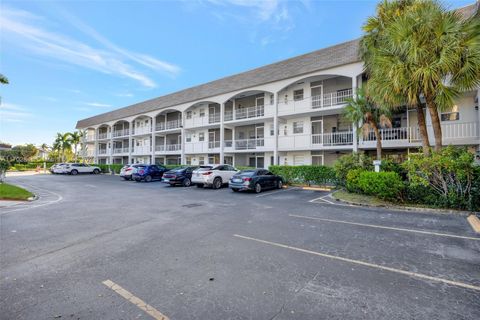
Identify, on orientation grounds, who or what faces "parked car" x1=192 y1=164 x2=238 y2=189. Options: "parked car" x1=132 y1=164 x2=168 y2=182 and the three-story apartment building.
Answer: the three-story apartment building

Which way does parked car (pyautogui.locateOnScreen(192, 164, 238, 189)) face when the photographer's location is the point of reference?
facing away from the viewer and to the right of the viewer

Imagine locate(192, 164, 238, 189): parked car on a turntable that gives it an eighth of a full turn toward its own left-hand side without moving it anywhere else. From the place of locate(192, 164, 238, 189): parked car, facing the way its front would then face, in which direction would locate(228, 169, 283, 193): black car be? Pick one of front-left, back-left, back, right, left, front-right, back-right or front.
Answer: back-right

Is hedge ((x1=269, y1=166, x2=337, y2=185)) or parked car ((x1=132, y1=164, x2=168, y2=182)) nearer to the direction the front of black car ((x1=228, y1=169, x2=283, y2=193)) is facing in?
the hedge

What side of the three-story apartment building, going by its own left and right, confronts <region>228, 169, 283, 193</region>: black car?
front

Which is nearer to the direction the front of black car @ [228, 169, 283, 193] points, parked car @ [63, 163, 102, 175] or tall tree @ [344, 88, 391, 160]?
the tall tree

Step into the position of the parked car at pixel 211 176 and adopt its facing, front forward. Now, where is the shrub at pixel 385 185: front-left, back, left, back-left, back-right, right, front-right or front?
right

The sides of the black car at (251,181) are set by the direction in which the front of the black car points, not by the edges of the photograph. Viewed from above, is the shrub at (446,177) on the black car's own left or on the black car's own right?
on the black car's own right

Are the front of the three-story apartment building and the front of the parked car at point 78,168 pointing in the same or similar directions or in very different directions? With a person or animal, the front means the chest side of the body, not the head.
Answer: very different directions

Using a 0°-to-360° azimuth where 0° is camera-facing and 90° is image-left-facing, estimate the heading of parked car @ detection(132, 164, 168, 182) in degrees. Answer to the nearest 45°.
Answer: approximately 225°

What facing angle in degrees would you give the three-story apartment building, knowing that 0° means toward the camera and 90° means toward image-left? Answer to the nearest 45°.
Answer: approximately 45°

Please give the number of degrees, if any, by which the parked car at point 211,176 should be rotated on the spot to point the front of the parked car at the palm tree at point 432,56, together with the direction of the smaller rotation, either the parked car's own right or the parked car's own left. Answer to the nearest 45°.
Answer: approximately 90° to the parked car's own right

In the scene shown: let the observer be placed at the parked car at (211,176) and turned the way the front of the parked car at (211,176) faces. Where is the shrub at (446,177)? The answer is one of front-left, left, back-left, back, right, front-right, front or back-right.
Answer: right
